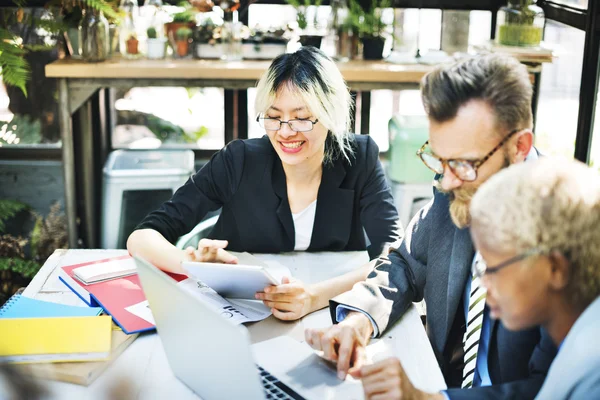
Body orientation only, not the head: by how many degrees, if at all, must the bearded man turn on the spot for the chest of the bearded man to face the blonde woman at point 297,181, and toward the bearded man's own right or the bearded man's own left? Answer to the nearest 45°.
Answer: approximately 90° to the bearded man's own right

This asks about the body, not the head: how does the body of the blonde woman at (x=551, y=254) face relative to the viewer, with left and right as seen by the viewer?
facing to the left of the viewer

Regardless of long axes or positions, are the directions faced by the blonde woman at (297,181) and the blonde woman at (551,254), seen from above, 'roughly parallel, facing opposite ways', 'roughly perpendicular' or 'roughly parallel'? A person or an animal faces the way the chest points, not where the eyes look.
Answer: roughly perpendicular

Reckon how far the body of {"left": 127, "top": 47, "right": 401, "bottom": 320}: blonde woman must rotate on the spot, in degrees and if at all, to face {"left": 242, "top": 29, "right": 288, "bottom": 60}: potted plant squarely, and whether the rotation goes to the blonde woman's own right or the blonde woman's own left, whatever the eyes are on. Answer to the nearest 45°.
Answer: approximately 180°

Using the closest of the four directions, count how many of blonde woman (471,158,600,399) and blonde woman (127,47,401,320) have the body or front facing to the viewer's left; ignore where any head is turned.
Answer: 1

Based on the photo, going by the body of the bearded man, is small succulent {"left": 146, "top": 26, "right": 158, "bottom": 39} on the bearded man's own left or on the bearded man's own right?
on the bearded man's own right

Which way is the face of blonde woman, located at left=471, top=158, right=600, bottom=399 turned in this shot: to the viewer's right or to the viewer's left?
to the viewer's left

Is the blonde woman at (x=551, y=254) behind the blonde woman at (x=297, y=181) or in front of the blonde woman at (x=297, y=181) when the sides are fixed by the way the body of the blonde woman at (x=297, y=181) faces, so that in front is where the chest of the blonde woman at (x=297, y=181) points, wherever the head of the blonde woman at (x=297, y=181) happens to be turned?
in front

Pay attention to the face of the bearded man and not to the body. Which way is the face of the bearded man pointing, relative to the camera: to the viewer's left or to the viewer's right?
to the viewer's left

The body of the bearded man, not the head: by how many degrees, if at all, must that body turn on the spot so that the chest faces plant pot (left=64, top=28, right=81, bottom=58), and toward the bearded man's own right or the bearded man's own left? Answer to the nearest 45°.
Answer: approximately 90° to the bearded man's own right

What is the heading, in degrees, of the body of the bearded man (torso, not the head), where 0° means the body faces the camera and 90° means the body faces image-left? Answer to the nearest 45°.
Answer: approximately 45°

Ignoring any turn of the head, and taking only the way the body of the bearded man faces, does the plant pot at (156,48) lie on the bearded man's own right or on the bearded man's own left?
on the bearded man's own right
